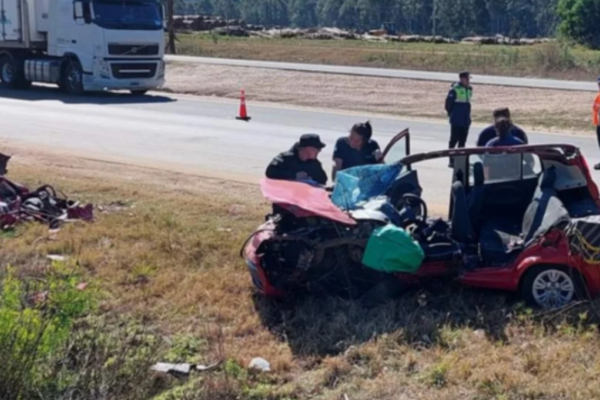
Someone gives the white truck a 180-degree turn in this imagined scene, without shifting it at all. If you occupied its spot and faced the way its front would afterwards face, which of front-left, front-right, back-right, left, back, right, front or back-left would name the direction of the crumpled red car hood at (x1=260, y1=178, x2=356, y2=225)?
back-left

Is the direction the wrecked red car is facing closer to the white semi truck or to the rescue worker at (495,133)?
the white semi truck

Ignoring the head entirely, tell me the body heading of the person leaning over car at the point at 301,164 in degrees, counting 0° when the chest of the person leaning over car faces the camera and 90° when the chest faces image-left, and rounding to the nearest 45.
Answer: approximately 315°

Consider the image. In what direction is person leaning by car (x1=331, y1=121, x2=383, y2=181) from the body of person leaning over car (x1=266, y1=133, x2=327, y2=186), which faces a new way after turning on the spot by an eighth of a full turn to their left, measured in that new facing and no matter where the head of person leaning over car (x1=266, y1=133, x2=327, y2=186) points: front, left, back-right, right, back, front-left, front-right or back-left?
front-left

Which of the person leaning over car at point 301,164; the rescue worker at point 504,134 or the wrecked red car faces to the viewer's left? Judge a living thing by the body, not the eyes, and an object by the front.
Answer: the wrecked red car

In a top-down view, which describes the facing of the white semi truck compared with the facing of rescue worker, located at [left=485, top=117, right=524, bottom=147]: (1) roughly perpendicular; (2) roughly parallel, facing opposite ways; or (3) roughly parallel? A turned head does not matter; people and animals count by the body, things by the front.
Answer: roughly perpendicular

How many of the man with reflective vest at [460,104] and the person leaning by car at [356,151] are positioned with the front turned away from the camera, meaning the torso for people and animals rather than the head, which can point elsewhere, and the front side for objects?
0

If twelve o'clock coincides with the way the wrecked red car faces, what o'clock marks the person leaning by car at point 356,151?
The person leaning by car is roughly at 2 o'clock from the wrecked red car.

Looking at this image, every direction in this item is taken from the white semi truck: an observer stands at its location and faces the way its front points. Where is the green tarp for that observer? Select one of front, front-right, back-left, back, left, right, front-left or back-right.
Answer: front-right

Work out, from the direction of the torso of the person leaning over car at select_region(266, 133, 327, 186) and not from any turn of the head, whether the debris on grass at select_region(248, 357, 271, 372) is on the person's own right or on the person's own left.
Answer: on the person's own right

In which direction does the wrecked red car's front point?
to the viewer's left
